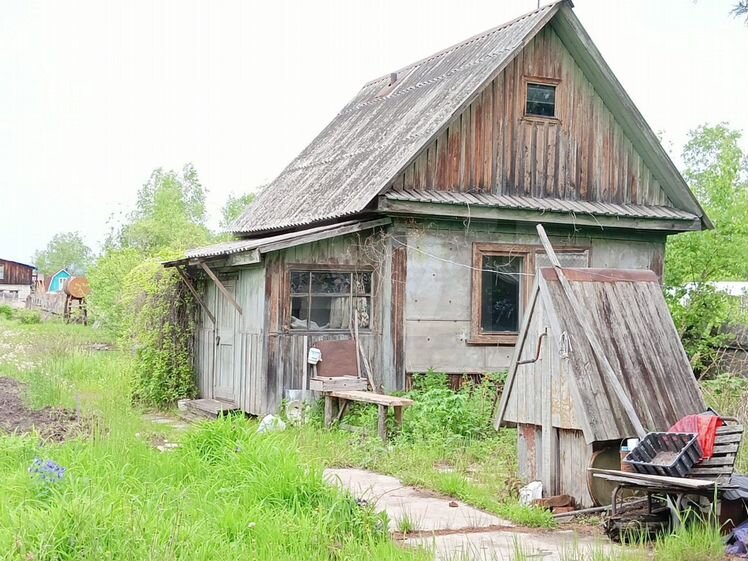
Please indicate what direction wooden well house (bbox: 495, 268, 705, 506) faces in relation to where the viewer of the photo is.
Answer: facing the viewer and to the left of the viewer

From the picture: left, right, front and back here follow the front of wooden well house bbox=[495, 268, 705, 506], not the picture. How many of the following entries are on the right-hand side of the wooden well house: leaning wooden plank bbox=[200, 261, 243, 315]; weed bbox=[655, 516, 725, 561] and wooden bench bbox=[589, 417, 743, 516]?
1

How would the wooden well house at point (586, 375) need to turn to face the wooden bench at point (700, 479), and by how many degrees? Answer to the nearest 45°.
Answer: approximately 90° to its left

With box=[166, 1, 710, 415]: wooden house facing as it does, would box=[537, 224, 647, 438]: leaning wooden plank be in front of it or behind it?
in front

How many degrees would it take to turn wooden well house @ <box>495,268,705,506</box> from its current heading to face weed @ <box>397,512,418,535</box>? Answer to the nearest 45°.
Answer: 0° — it already faces it

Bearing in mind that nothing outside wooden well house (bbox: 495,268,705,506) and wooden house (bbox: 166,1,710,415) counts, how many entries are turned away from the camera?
0

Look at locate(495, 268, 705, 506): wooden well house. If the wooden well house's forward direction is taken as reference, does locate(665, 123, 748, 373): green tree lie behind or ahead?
behind

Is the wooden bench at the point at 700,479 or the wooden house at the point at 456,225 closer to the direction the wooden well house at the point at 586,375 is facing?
the wooden bench
